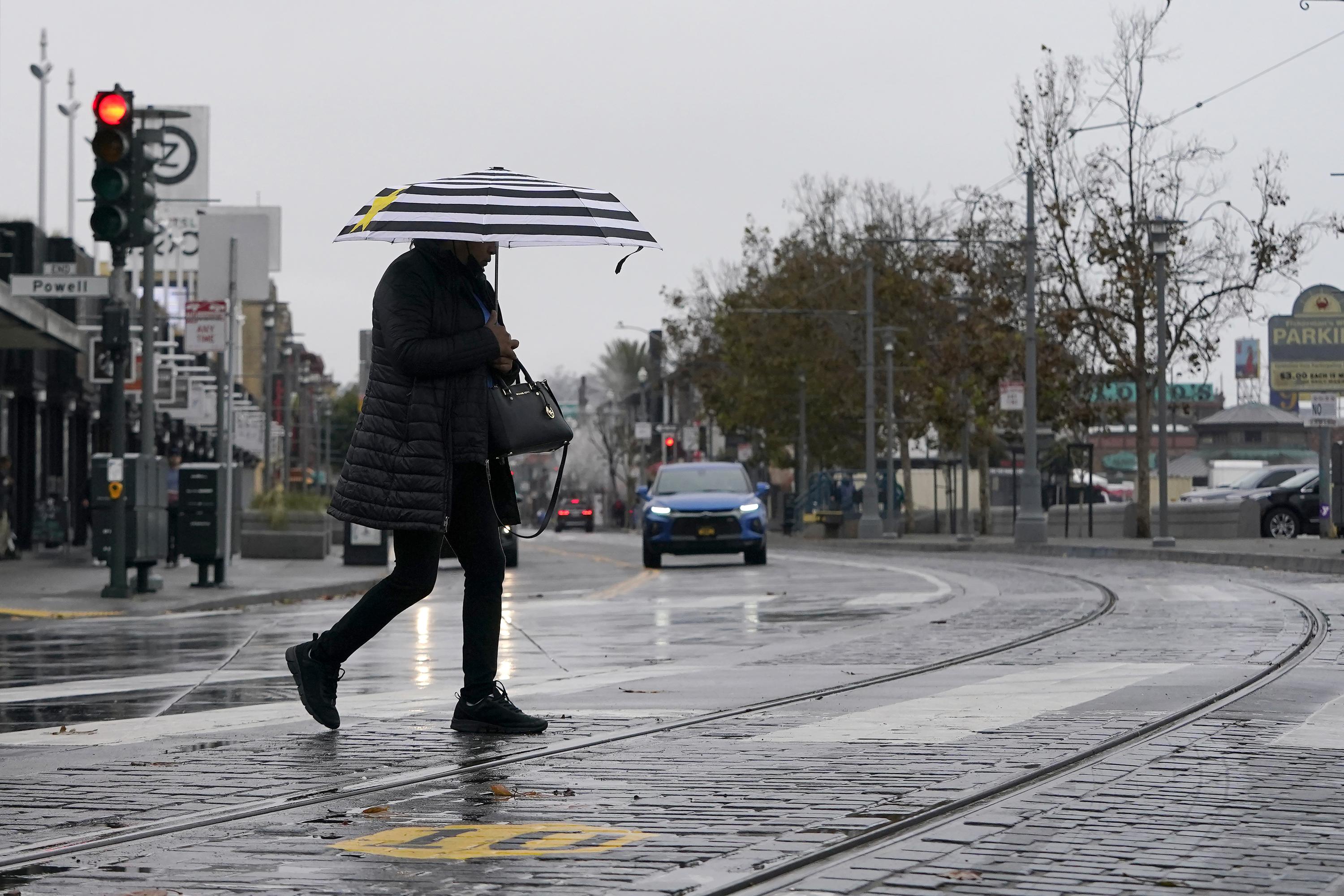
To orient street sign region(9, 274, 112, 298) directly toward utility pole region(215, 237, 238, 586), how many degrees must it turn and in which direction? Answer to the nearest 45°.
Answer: approximately 135° to its left

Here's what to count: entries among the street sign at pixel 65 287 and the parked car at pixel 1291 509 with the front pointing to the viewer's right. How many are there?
0

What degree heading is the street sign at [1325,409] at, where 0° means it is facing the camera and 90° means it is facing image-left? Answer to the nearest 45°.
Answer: approximately 0°

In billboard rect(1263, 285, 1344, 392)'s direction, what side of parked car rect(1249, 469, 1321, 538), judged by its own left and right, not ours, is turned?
left

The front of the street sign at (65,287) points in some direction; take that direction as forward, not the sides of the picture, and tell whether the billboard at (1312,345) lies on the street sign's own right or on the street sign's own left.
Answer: on the street sign's own left

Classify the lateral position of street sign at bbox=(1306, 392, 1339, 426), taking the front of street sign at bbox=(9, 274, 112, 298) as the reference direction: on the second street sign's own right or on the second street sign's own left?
on the second street sign's own left

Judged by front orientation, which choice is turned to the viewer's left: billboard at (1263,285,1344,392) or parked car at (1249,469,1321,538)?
the parked car

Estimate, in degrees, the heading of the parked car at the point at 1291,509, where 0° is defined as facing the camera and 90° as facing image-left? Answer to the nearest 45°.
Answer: approximately 90°

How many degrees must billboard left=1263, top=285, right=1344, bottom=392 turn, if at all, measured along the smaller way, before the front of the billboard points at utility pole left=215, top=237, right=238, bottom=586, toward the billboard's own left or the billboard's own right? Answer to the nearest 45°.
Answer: approximately 45° to the billboard's own right

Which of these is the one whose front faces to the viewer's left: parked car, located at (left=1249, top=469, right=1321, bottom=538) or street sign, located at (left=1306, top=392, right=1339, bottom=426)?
the parked car

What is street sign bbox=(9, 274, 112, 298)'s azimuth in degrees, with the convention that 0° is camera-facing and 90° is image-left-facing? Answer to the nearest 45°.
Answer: approximately 0°

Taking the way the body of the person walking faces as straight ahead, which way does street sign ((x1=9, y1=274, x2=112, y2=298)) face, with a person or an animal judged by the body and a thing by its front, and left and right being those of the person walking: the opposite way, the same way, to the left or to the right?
to the right
